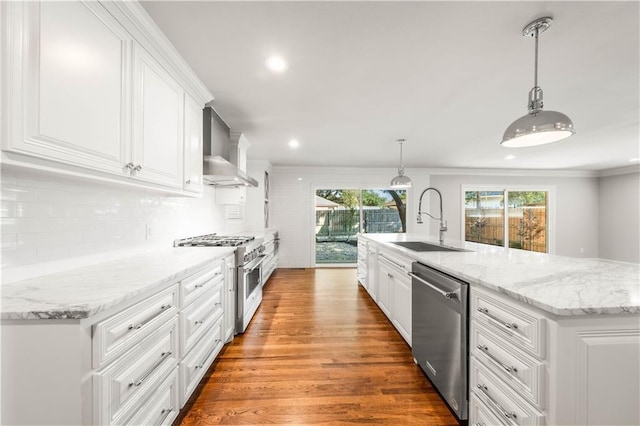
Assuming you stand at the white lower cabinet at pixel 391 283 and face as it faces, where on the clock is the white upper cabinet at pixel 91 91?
The white upper cabinet is roughly at 10 o'clock from the white lower cabinet.

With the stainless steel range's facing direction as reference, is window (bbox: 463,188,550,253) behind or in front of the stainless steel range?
in front

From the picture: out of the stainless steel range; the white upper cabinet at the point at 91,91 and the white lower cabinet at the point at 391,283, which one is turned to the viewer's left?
the white lower cabinet

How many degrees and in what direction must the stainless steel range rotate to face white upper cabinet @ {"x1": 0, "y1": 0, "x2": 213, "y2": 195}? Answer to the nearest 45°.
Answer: approximately 135° to its right

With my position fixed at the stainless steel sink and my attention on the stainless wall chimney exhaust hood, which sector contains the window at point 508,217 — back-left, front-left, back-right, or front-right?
back-right

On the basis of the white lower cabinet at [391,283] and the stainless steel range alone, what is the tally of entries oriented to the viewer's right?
1

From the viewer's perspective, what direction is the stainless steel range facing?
to the viewer's right

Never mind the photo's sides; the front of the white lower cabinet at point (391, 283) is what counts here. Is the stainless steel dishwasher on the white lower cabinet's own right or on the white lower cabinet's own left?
on the white lower cabinet's own left

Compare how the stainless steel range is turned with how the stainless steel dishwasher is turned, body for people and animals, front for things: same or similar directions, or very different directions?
very different directions

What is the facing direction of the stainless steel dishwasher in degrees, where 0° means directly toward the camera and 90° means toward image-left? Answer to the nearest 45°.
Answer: approximately 45°
